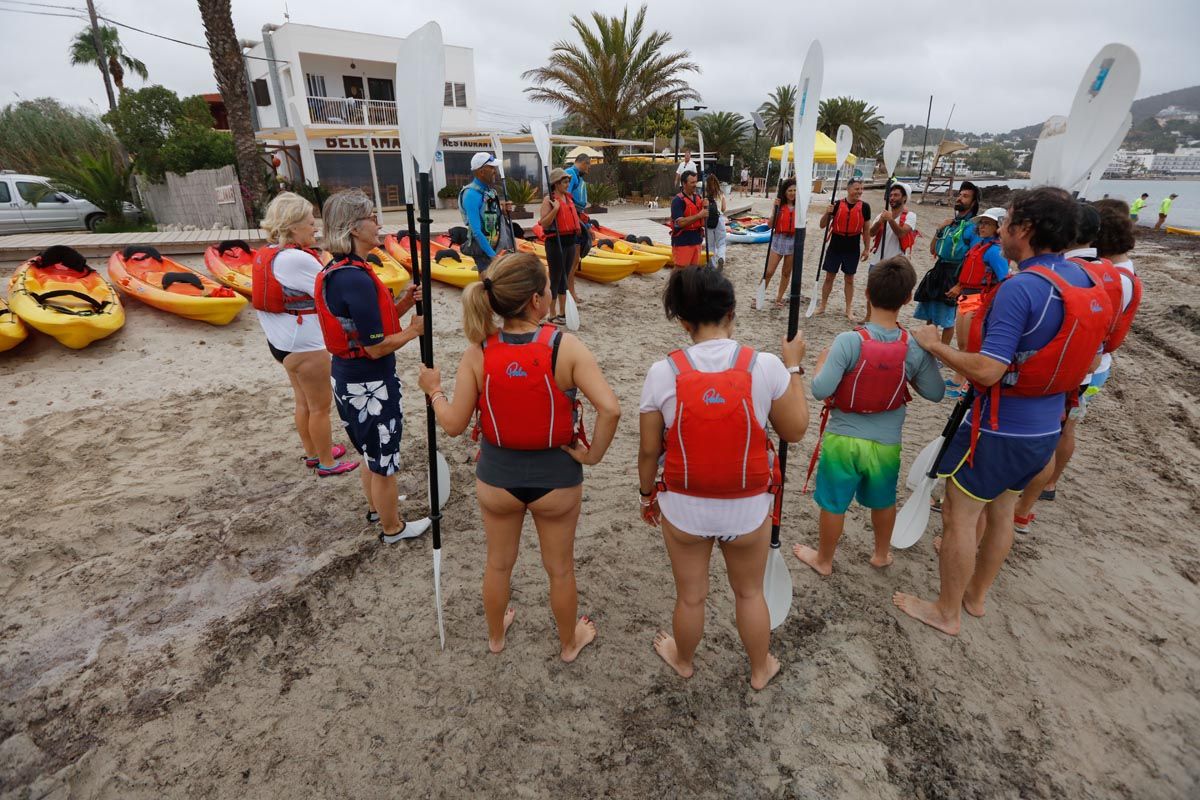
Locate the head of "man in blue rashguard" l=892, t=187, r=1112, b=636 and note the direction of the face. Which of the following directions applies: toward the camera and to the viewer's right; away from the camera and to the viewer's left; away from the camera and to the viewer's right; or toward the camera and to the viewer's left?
away from the camera and to the viewer's left

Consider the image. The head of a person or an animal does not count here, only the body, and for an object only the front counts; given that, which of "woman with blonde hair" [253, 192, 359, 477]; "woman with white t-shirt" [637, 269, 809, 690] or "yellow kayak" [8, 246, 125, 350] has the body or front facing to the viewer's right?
the woman with blonde hair

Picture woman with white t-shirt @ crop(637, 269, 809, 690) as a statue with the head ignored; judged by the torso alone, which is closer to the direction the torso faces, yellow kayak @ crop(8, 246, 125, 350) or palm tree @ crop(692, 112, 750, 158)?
the palm tree

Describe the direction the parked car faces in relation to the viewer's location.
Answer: facing to the right of the viewer

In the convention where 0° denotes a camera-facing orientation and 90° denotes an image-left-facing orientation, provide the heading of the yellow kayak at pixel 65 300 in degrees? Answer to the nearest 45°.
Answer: approximately 0°

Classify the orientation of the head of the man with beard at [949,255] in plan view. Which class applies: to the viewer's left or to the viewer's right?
to the viewer's left

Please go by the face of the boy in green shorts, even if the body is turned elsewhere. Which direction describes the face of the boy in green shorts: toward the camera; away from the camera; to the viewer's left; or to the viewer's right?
away from the camera

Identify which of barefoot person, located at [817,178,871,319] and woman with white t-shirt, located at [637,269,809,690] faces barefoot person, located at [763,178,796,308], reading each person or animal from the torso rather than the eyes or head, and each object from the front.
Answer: the woman with white t-shirt

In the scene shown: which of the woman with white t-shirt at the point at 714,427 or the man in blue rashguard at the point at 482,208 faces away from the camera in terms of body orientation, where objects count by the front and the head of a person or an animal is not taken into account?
the woman with white t-shirt

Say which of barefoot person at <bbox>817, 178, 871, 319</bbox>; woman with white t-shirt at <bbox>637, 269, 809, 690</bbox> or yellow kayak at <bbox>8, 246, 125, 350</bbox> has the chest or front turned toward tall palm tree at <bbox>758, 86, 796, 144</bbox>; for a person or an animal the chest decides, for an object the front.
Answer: the woman with white t-shirt

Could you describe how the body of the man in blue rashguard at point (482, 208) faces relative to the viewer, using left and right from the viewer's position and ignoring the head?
facing to the right of the viewer
